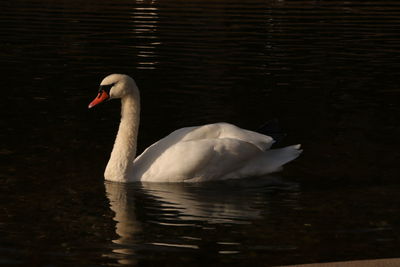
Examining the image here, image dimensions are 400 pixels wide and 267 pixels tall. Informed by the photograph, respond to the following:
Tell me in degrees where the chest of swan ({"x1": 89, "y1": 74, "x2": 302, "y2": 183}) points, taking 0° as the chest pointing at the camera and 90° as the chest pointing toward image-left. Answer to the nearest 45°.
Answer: approximately 90°
